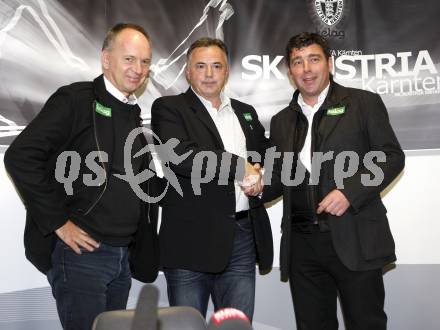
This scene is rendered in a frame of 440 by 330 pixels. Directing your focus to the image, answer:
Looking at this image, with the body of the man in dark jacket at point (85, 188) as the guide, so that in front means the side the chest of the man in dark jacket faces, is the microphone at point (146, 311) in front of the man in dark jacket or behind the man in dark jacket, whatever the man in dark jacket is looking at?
in front

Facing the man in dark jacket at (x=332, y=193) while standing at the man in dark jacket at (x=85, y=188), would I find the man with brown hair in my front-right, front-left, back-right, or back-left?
front-left

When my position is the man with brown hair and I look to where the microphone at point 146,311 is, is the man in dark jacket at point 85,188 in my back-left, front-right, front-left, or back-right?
front-right

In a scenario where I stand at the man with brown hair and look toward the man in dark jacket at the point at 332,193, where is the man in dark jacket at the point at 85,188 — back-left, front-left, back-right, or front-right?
back-right

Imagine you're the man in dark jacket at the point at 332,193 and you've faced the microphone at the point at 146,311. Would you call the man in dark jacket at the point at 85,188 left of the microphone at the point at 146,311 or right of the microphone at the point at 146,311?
right

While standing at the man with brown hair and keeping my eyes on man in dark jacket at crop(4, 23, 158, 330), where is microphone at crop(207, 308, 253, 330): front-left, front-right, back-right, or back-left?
front-left

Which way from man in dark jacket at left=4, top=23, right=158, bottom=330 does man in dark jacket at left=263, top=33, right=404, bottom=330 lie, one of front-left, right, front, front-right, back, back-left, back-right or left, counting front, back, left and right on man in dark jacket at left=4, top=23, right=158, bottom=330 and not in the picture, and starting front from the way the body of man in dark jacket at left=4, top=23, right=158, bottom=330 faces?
front-left

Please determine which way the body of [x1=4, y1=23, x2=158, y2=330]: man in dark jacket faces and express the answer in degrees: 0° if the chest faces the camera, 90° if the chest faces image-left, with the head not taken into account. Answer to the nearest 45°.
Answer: approximately 315°

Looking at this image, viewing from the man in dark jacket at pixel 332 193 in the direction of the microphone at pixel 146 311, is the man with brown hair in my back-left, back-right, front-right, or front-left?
front-right

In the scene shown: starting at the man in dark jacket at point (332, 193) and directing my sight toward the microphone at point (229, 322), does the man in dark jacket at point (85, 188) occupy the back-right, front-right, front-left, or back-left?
front-right
